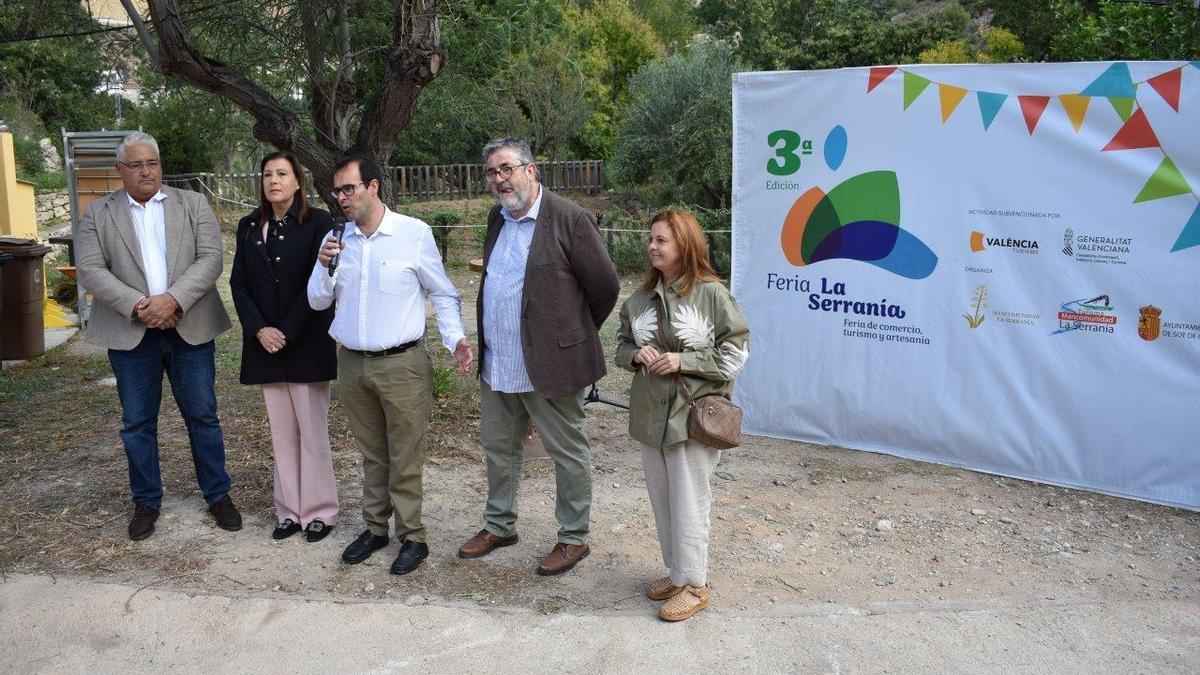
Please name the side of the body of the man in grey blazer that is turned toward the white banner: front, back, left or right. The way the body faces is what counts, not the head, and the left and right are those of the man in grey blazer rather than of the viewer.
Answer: left

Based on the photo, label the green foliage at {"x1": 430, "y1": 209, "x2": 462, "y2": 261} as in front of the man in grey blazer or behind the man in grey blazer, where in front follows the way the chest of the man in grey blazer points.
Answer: behind

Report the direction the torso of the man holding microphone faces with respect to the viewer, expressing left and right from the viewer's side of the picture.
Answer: facing the viewer and to the left of the viewer

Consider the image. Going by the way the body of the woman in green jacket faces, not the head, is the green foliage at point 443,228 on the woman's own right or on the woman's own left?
on the woman's own right

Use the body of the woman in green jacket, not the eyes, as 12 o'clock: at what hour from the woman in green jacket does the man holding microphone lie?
The man holding microphone is roughly at 2 o'clock from the woman in green jacket.

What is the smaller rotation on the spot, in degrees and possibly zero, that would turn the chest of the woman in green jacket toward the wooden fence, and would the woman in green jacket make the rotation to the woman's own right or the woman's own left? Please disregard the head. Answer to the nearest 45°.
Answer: approximately 135° to the woman's own right

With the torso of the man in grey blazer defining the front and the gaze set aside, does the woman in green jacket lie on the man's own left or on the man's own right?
on the man's own left

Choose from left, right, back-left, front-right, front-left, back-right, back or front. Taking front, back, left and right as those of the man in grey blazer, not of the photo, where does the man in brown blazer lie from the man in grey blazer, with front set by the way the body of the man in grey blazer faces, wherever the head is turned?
front-left

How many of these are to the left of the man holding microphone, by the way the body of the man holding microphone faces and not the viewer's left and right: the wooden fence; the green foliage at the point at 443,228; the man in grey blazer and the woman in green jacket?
1

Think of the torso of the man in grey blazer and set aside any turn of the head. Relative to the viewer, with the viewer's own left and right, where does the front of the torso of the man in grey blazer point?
facing the viewer

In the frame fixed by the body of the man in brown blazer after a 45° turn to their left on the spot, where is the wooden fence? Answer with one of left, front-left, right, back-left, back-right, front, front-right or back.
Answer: back

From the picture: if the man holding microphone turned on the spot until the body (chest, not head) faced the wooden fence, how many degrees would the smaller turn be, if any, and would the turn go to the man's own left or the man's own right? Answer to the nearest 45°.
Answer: approximately 135° to the man's own right
